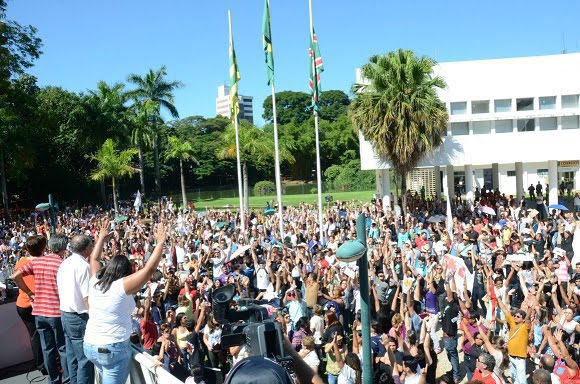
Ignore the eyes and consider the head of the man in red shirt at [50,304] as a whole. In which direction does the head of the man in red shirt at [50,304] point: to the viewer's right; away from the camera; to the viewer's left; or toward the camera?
away from the camera

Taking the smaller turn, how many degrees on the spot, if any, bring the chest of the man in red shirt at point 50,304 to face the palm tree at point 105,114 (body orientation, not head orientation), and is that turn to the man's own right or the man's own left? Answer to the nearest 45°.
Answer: approximately 45° to the man's own left

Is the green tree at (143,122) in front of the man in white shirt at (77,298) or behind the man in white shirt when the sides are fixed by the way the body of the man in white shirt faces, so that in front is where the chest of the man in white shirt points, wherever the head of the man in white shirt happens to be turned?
in front

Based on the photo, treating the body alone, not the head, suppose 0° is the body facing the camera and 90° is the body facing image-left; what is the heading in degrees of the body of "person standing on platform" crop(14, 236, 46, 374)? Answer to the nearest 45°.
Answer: approximately 225°

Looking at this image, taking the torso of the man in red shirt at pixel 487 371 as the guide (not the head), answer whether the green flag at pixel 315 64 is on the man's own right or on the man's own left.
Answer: on the man's own right

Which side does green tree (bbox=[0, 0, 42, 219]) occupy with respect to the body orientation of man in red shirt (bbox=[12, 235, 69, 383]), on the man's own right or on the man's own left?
on the man's own left

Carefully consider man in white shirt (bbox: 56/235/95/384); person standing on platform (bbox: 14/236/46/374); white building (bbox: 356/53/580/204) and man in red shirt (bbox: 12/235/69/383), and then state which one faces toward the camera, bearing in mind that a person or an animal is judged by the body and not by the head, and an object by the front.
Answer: the white building

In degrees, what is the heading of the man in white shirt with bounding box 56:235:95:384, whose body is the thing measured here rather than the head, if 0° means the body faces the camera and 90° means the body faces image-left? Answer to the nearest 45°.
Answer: approximately 225°
